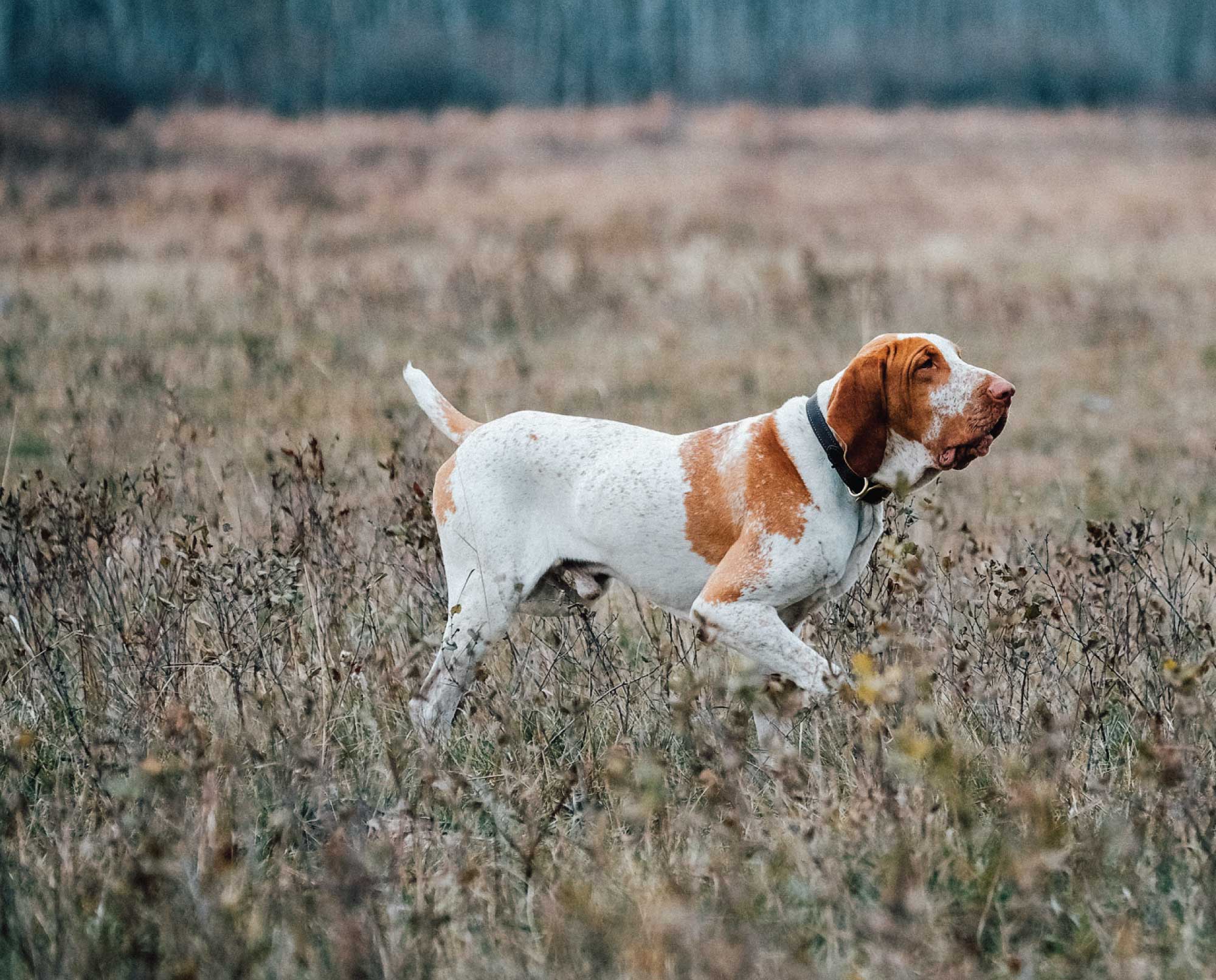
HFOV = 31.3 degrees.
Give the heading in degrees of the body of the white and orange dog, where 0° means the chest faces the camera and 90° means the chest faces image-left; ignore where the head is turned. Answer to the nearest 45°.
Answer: approximately 270°
